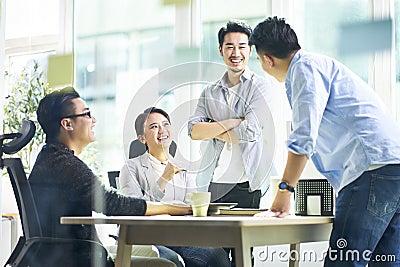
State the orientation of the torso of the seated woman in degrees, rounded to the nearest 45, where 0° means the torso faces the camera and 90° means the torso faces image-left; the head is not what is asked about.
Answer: approximately 315°

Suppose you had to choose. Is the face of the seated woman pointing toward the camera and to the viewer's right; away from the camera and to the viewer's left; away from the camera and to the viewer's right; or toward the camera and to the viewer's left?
toward the camera and to the viewer's right

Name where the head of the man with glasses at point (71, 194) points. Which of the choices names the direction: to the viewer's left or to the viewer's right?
to the viewer's right

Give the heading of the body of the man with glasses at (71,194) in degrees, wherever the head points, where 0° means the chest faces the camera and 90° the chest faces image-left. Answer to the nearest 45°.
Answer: approximately 270°

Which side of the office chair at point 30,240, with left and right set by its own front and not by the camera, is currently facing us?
right

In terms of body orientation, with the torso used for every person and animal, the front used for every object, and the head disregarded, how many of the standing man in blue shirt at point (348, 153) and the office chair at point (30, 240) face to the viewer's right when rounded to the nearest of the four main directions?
1

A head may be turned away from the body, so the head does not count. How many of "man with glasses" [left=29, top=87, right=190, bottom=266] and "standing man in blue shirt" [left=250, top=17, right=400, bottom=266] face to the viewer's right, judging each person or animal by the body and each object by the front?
1

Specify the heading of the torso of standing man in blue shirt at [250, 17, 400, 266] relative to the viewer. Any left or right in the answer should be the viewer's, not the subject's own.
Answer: facing away from the viewer and to the left of the viewer

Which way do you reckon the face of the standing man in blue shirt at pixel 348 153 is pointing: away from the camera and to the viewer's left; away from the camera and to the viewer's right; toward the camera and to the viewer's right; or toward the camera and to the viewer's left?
away from the camera and to the viewer's left
